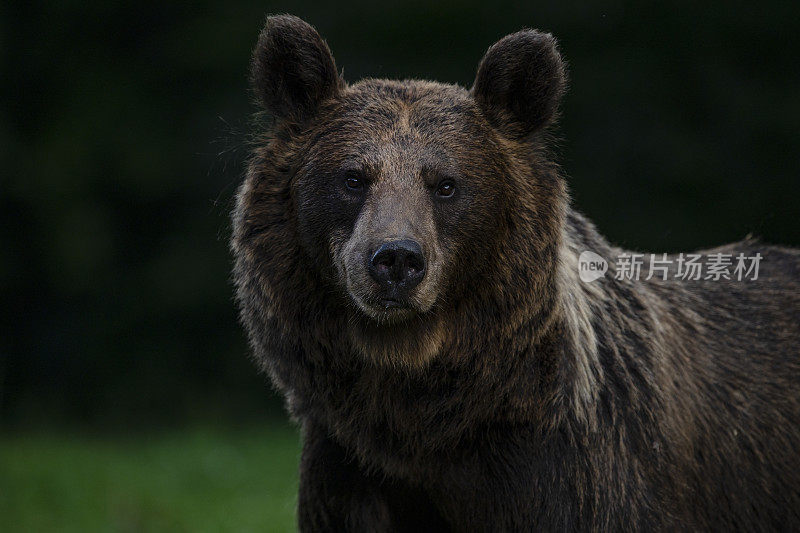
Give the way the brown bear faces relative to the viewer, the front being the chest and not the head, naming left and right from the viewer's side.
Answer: facing the viewer and to the left of the viewer
